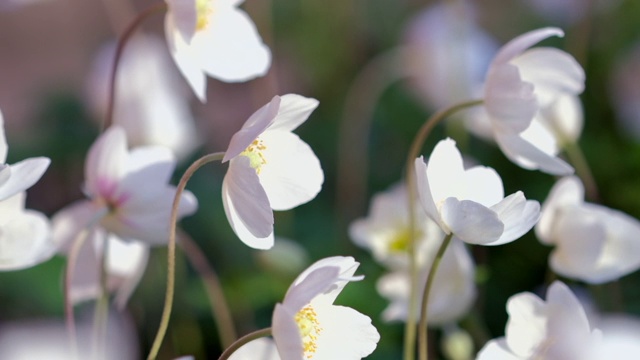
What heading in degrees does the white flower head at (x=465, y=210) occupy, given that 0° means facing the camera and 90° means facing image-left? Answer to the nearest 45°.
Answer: approximately 270°

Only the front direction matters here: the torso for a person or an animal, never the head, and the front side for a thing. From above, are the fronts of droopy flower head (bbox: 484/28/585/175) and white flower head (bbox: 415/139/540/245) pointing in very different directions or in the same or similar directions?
same or similar directions

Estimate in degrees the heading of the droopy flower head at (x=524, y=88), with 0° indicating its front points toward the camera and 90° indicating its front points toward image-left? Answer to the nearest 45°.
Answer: approximately 270°

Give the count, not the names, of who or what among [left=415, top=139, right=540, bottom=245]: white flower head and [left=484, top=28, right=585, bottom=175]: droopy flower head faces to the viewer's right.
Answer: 2

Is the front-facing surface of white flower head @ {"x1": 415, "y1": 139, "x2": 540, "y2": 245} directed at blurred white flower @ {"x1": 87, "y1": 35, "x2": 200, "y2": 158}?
no
